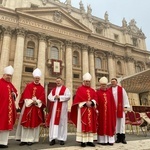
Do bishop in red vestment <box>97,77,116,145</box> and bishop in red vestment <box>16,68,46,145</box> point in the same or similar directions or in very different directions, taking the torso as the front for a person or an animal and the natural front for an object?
same or similar directions

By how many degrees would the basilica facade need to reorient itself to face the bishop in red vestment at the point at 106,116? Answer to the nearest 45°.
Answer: approximately 45° to its right

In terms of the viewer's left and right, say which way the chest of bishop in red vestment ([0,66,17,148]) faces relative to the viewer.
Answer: facing the viewer and to the right of the viewer

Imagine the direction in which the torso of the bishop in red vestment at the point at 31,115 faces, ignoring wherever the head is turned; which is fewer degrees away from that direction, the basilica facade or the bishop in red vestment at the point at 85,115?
the bishop in red vestment

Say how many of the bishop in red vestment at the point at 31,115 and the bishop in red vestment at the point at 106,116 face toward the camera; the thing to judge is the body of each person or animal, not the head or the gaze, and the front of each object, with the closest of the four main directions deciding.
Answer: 2

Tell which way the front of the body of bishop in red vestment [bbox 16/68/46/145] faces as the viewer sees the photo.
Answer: toward the camera

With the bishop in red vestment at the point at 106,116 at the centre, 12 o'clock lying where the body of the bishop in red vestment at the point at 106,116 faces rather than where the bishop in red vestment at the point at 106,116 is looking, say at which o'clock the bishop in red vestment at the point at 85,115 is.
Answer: the bishop in red vestment at the point at 85,115 is roughly at 2 o'clock from the bishop in red vestment at the point at 106,116.

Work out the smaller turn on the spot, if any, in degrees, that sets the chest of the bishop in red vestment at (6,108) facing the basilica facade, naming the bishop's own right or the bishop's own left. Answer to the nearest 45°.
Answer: approximately 135° to the bishop's own left

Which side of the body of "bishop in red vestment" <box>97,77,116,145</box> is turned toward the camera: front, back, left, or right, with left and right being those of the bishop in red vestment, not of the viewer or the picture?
front

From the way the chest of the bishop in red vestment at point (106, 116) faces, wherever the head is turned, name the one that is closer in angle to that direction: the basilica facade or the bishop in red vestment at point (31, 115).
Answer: the bishop in red vestment

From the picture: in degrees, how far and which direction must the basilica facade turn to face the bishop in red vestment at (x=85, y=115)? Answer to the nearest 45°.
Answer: approximately 45° to its right

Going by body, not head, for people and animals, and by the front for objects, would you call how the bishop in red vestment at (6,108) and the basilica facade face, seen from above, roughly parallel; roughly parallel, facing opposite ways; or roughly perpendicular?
roughly parallel

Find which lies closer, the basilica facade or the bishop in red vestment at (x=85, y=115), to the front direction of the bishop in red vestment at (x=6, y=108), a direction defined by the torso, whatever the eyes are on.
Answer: the bishop in red vestment

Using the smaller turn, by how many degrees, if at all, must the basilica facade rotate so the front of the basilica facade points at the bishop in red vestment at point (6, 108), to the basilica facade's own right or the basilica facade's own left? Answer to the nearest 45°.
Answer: approximately 45° to the basilica facade's own right
